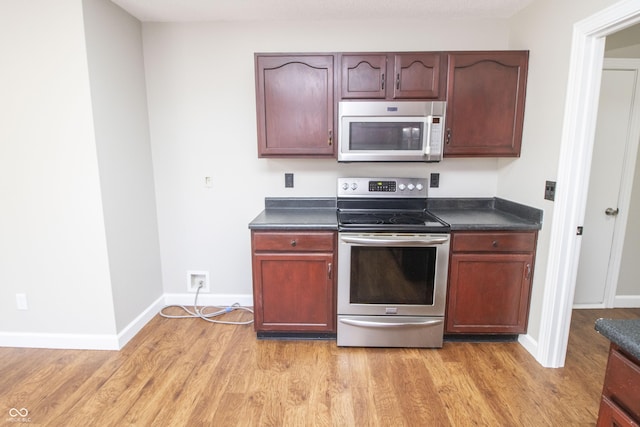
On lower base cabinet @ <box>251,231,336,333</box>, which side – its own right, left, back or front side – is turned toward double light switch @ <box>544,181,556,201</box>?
left

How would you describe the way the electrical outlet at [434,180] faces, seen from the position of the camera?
facing the viewer

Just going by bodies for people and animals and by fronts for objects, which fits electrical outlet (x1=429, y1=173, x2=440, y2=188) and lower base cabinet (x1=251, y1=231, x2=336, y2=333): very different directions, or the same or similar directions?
same or similar directions

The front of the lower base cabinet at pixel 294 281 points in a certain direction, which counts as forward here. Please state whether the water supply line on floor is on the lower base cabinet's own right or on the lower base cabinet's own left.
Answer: on the lower base cabinet's own right

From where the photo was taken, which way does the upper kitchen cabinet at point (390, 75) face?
toward the camera

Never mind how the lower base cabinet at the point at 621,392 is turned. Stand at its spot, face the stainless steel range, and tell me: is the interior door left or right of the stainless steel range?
right

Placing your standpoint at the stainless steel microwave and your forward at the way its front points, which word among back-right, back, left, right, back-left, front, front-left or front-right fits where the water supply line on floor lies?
right

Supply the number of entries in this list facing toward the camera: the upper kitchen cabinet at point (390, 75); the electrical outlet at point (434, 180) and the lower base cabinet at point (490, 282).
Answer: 3

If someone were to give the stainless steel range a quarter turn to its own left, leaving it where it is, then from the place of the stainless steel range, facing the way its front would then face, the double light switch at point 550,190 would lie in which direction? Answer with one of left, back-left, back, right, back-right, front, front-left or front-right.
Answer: front

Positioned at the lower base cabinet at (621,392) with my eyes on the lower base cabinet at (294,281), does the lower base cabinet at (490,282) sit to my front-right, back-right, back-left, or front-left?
front-right

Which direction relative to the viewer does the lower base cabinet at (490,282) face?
toward the camera

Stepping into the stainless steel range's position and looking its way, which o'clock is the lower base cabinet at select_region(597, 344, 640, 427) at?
The lower base cabinet is roughly at 11 o'clock from the stainless steel range.

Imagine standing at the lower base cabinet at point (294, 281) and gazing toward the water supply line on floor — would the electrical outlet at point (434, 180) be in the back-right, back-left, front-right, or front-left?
back-right

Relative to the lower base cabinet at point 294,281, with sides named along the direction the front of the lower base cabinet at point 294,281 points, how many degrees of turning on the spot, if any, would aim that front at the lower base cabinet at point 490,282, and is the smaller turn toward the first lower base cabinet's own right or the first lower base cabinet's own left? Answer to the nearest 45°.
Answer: approximately 90° to the first lower base cabinet's own left
